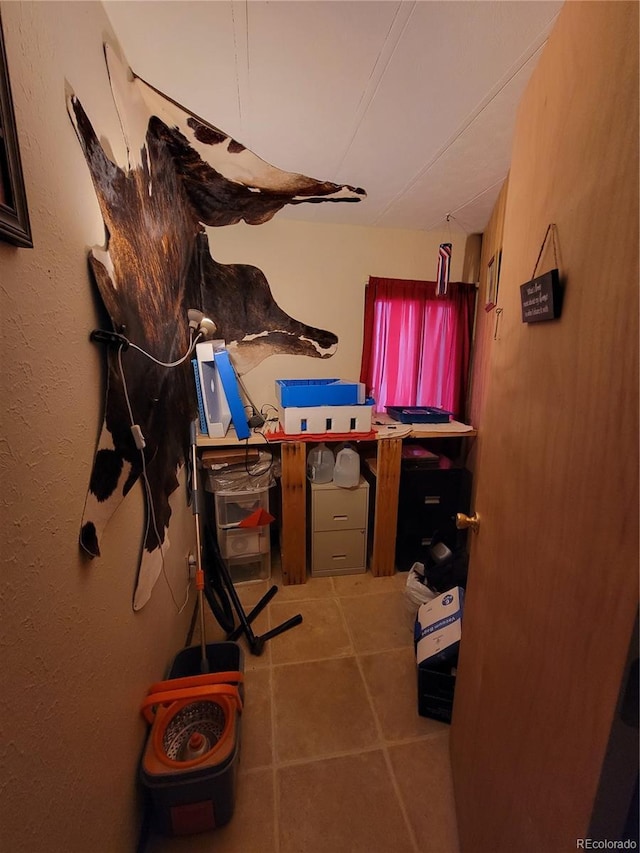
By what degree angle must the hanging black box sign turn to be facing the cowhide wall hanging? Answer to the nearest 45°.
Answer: approximately 45° to its right

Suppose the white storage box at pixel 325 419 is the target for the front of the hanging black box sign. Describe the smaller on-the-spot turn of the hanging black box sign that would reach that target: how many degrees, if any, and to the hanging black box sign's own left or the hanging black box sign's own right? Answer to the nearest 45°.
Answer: approximately 90° to the hanging black box sign's own right

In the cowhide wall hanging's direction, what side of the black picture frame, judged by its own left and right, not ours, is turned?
left

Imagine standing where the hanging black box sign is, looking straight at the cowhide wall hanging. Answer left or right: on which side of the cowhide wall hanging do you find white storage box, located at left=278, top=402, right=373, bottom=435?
right

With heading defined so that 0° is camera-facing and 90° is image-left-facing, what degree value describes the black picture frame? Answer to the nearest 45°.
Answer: approximately 315°

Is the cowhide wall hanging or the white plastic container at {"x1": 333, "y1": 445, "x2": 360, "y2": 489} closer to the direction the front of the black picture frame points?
the white plastic container

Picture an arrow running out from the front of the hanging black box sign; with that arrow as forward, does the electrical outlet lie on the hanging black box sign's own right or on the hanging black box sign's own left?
on the hanging black box sign's own right

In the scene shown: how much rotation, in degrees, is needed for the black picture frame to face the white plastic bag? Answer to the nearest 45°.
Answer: approximately 45° to its left

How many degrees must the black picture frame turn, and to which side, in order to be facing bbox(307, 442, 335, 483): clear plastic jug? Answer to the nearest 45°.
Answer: approximately 90° to its left

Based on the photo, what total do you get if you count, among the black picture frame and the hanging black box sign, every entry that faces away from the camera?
0

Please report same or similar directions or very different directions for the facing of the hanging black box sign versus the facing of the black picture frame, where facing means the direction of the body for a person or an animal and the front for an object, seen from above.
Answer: very different directions
